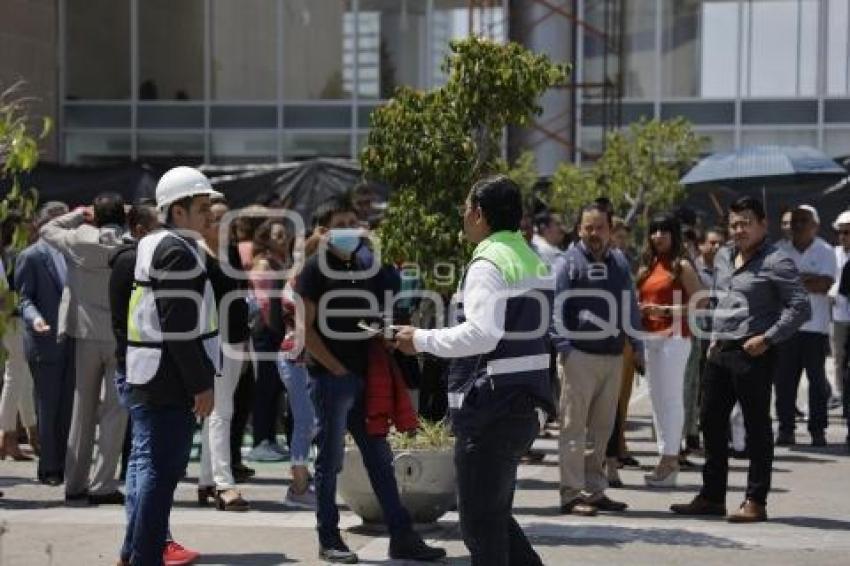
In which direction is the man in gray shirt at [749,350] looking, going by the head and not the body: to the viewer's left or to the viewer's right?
to the viewer's left

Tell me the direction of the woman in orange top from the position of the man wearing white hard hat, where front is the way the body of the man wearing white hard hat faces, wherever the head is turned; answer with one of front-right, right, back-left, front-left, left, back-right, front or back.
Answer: front-left

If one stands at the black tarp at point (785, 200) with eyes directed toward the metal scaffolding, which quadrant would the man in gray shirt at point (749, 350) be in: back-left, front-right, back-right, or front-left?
back-left

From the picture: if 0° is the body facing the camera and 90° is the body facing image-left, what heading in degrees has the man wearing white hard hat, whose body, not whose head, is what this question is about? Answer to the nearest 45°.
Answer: approximately 270°

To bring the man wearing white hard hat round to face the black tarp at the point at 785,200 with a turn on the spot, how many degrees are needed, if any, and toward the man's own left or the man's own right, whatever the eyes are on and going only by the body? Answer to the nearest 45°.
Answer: approximately 45° to the man's own left

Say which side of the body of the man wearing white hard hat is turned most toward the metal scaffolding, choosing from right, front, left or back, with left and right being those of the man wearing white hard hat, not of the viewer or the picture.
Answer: left

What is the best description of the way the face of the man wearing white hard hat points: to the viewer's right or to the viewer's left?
to the viewer's right

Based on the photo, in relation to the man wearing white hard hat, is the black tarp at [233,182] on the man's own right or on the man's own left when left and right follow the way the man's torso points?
on the man's own left
